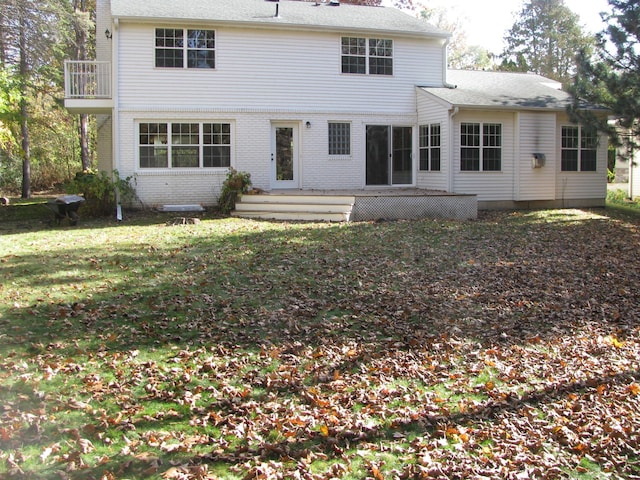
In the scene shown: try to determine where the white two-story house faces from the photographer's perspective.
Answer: facing away from the viewer

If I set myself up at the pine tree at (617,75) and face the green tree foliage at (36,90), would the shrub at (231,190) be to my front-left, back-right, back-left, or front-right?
front-left

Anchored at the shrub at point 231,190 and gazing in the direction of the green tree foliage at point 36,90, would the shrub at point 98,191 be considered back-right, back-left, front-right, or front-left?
front-left

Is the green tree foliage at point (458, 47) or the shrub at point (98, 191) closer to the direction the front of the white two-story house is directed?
the green tree foliage

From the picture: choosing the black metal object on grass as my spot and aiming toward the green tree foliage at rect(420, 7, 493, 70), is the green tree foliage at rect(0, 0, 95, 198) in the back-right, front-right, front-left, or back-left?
front-left

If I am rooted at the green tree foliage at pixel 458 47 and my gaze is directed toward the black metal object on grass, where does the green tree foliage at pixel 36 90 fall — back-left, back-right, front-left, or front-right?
front-right

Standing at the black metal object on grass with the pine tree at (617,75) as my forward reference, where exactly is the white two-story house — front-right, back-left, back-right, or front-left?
front-left
